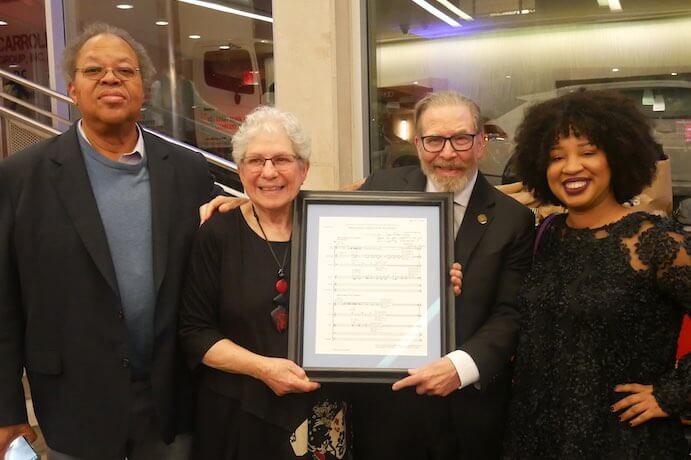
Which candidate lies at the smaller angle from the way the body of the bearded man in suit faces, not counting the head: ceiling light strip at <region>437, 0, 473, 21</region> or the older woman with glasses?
the older woman with glasses

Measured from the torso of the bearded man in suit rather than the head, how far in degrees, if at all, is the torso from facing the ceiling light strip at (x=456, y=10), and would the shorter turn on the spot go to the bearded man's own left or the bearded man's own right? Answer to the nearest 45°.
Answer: approximately 180°

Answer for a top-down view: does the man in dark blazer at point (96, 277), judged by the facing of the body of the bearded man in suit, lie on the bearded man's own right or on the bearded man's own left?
on the bearded man's own right

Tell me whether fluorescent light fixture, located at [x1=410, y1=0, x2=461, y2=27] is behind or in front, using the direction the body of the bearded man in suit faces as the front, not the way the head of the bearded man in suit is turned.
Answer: behind

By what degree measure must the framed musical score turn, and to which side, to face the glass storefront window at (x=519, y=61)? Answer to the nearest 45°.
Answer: approximately 180°

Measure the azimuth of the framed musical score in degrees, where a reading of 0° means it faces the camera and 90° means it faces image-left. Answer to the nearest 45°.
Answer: approximately 0°

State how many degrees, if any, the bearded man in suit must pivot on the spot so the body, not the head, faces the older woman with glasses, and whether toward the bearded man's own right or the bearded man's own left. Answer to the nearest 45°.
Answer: approximately 90° to the bearded man's own right

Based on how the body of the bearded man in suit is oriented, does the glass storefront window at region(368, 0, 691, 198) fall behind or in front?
behind

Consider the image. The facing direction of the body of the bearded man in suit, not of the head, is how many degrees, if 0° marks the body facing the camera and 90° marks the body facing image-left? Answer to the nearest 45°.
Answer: approximately 0°

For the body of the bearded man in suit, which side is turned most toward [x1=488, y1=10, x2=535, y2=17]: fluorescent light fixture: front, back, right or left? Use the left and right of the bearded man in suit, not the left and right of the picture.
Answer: back
